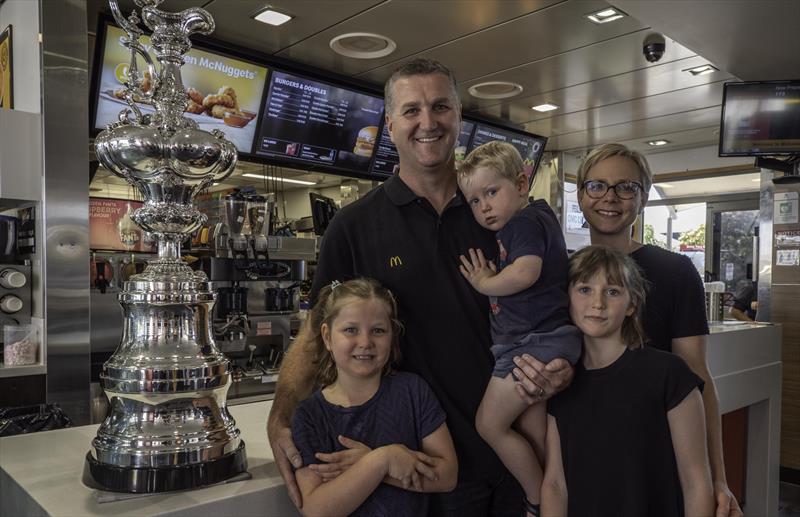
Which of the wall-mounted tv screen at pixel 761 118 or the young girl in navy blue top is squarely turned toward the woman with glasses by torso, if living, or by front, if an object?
the wall-mounted tv screen

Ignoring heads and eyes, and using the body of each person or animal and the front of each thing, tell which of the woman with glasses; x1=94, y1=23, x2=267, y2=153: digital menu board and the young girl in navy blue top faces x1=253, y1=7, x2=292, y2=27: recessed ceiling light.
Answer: the digital menu board

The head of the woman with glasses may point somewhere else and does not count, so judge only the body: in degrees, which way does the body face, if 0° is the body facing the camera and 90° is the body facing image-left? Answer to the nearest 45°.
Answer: approximately 0°

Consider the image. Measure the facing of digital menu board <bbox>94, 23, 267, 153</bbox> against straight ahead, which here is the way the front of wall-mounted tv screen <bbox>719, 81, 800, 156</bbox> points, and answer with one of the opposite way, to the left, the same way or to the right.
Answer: to the left

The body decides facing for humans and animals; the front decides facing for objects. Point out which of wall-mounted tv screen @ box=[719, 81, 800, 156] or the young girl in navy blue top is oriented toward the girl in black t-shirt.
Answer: the wall-mounted tv screen

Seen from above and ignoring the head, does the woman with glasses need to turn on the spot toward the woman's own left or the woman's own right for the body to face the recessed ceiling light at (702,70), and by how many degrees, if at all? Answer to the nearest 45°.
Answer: approximately 180°

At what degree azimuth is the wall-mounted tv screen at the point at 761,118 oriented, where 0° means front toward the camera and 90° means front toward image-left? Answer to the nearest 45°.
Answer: approximately 0°

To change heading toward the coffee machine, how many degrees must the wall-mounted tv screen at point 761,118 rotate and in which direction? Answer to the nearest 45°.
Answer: approximately 45° to its right
